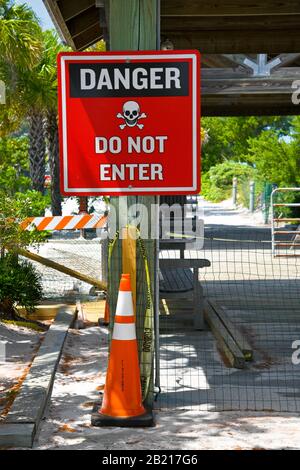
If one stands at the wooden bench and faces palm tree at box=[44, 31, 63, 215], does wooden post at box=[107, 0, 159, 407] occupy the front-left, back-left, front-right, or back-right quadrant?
back-left

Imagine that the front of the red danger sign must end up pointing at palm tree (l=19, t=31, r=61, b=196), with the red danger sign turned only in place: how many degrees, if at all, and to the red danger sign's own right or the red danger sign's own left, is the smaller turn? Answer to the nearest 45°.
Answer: approximately 180°

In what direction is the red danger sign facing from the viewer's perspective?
toward the camera

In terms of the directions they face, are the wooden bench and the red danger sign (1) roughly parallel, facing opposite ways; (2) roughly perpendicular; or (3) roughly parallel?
roughly perpendicular

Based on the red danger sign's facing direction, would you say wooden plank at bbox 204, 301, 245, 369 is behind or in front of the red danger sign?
behind

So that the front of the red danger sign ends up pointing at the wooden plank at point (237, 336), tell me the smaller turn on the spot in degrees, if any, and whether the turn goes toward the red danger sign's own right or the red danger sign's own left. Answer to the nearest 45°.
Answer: approximately 135° to the red danger sign's own left

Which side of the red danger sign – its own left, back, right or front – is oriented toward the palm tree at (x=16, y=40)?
back

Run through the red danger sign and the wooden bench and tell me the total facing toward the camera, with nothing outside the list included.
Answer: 1

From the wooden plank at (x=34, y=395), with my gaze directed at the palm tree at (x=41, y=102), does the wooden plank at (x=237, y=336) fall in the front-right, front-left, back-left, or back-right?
front-right
